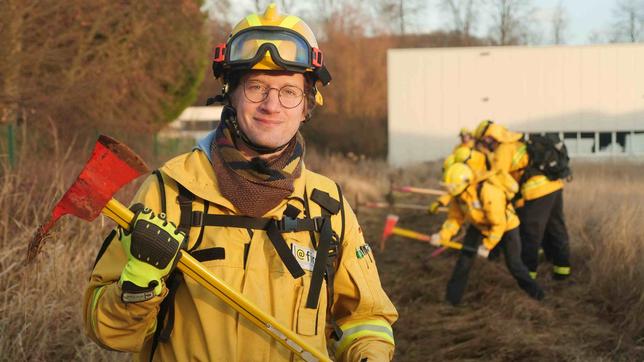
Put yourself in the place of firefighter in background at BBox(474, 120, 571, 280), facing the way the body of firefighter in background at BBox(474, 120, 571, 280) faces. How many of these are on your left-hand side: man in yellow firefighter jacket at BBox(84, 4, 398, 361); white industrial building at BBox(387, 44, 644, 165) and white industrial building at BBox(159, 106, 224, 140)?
1

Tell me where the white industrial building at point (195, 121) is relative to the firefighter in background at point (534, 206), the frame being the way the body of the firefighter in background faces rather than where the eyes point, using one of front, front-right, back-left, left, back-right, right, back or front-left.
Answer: front-right

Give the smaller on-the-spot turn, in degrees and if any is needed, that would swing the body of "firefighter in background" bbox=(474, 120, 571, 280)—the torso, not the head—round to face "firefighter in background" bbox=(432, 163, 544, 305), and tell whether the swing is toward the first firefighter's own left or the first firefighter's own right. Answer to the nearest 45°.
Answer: approximately 90° to the first firefighter's own left

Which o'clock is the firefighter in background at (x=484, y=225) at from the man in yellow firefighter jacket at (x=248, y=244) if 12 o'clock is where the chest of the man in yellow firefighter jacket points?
The firefighter in background is roughly at 7 o'clock from the man in yellow firefighter jacket.

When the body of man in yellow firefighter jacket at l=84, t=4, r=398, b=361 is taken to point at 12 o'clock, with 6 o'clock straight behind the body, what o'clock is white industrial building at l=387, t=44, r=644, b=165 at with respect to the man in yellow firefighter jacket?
The white industrial building is roughly at 7 o'clock from the man in yellow firefighter jacket.

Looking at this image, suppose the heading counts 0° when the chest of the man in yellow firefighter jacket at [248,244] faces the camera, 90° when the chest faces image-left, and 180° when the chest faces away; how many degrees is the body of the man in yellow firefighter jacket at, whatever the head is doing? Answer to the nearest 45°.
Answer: approximately 0°

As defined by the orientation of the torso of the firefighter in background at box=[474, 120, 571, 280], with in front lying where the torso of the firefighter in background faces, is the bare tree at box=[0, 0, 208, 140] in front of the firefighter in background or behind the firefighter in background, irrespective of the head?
in front

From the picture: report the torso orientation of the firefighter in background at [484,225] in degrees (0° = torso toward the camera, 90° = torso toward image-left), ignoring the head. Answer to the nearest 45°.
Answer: approximately 45°

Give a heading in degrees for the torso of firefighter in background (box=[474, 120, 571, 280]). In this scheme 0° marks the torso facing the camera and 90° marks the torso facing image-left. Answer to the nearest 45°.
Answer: approximately 90°

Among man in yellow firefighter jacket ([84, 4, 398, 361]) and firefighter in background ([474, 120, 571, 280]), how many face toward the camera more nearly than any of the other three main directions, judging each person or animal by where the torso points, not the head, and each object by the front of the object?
1

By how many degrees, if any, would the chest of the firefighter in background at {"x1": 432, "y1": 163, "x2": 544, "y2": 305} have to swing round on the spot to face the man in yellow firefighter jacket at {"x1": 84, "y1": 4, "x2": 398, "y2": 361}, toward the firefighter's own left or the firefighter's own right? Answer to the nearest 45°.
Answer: approximately 45° to the firefighter's own left
